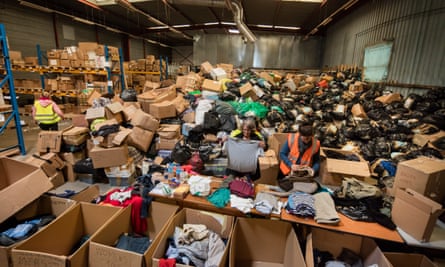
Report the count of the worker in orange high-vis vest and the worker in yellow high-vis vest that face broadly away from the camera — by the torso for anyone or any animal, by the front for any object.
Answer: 1

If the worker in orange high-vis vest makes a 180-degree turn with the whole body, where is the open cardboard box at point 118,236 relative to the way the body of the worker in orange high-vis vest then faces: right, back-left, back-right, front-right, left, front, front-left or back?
back-left

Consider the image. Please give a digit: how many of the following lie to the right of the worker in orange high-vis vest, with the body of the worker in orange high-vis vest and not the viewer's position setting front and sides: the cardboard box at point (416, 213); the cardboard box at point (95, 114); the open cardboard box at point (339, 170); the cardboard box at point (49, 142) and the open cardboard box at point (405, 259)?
2

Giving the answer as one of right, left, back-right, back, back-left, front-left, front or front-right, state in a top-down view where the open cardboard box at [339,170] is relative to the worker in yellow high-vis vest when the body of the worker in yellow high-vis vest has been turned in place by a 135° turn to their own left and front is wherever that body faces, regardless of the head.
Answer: left

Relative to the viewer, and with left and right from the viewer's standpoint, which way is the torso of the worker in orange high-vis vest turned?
facing the viewer

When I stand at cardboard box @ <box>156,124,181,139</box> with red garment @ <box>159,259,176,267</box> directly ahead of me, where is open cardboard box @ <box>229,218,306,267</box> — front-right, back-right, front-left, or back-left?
front-left

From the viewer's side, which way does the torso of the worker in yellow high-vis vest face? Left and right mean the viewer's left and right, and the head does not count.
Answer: facing away from the viewer

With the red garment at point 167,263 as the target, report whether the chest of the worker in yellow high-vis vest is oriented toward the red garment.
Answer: no

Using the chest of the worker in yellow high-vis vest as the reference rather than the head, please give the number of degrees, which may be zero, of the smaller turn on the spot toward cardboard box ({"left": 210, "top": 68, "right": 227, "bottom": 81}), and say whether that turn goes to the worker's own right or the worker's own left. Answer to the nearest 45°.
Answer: approximately 90° to the worker's own right

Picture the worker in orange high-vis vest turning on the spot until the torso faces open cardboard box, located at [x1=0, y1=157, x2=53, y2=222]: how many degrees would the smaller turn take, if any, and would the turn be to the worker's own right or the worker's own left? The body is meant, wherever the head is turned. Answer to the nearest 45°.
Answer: approximately 45° to the worker's own right

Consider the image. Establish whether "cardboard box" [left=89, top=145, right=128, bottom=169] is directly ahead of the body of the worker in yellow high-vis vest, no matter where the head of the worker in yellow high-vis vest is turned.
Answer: no

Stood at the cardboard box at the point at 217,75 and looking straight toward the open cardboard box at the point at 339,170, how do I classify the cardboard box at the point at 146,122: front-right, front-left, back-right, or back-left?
front-right

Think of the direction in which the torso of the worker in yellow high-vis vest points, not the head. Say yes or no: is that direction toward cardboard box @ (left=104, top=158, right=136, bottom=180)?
no

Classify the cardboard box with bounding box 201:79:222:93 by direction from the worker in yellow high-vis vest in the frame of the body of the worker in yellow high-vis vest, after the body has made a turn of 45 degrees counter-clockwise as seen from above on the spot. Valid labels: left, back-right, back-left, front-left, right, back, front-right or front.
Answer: back-right

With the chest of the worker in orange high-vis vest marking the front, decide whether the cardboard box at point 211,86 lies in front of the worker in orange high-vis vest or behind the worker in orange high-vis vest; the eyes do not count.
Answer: behind

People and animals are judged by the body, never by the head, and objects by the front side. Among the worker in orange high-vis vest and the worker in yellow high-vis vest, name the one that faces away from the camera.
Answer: the worker in yellow high-vis vest

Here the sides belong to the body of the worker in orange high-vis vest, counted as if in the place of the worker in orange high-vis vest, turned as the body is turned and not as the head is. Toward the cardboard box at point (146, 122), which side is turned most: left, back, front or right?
right
